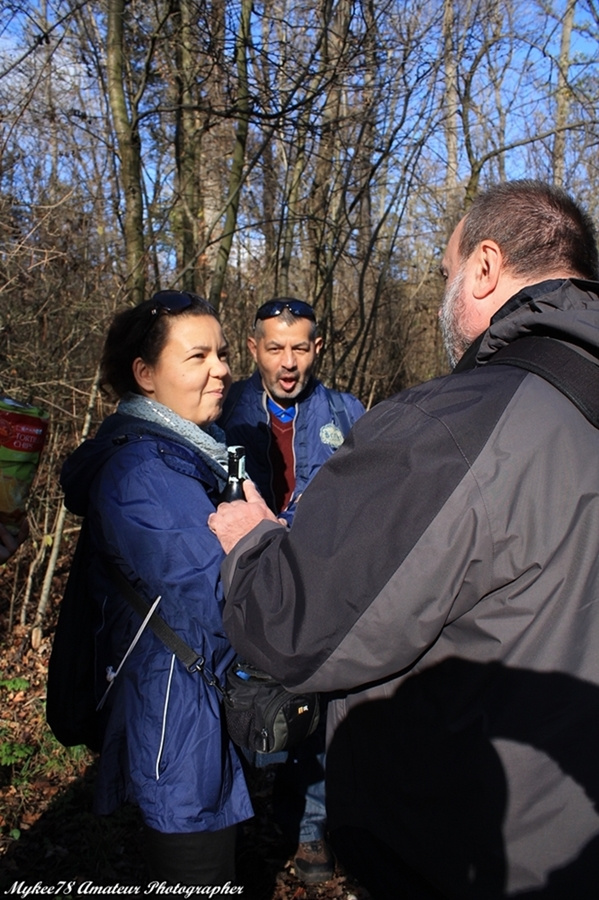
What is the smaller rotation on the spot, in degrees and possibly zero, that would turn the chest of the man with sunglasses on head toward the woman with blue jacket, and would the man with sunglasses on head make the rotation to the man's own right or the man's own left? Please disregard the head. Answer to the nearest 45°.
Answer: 0° — they already face them

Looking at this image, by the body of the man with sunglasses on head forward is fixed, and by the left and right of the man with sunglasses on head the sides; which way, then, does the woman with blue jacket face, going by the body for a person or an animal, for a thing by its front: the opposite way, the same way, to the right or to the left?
to the left

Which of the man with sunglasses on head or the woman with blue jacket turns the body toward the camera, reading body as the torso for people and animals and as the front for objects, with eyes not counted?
the man with sunglasses on head

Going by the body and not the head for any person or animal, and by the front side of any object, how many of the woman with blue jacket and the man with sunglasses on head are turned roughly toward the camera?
1

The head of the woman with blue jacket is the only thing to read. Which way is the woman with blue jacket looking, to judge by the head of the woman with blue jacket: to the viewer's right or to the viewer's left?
to the viewer's right

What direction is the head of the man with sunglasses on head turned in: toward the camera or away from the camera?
toward the camera

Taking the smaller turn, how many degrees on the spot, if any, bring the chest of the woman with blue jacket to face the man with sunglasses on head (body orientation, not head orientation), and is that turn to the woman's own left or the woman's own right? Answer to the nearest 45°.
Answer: approximately 90° to the woman's own left

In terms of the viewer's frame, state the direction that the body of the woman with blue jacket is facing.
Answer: to the viewer's right

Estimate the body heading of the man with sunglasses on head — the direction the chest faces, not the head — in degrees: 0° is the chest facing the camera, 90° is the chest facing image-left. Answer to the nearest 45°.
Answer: approximately 0°
